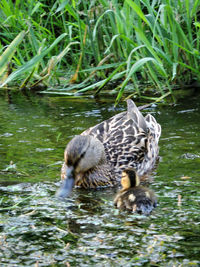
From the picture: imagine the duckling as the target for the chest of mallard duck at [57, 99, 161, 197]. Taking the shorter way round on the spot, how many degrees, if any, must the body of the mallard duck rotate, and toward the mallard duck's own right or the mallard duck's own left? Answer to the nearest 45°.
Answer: approximately 45° to the mallard duck's own left

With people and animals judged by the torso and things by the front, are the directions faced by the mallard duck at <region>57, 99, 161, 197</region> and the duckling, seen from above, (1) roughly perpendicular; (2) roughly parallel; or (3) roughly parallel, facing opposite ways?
roughly perpendicular

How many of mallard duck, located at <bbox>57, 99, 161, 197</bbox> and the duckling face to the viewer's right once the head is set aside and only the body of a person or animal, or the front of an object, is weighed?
0

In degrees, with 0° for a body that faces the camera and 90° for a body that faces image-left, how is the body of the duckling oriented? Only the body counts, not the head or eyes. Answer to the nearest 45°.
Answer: approximately 135°

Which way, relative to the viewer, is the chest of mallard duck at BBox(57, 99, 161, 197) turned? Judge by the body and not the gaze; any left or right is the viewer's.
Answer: facing the viewer and to the left of the viewer
